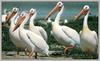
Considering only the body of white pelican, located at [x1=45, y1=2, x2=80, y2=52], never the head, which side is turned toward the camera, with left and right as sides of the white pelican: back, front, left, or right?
left

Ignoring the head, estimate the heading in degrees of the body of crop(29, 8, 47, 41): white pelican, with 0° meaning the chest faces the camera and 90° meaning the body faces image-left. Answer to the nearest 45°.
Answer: approximately 90°

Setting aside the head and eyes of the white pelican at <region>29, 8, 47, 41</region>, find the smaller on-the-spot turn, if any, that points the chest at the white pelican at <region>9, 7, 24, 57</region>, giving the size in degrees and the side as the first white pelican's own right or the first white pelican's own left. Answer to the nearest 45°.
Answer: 0° — it already faces it

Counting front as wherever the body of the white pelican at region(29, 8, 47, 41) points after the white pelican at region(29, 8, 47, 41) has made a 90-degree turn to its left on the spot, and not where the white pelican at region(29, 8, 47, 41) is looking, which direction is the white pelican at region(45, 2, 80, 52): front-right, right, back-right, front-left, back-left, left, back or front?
left

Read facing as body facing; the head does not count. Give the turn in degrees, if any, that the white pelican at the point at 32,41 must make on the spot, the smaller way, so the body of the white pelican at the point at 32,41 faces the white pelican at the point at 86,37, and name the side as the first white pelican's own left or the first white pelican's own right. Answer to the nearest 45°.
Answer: approximately 180°

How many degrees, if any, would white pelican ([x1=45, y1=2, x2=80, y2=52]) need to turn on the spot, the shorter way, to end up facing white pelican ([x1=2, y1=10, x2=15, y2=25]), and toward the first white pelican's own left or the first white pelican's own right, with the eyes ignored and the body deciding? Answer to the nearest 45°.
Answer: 0° — it already faces it

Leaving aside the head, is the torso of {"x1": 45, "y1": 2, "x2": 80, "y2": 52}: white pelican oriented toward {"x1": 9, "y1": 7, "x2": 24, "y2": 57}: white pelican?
yes

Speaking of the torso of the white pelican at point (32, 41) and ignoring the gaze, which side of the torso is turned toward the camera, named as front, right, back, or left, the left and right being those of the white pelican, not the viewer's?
left
